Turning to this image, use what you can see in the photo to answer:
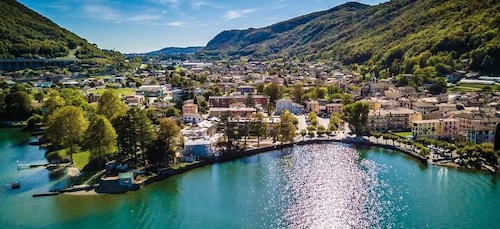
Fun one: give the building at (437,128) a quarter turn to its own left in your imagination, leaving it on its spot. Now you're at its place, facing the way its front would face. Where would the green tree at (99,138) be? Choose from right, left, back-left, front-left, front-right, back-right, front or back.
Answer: back-right

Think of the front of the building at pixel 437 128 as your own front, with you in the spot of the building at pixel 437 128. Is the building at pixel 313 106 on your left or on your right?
on your right

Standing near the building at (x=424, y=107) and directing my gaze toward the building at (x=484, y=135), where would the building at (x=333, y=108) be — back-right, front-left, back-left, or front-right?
back-right

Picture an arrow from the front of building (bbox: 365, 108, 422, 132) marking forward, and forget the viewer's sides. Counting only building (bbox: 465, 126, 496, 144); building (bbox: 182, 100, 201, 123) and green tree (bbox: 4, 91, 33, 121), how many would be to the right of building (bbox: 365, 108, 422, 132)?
2

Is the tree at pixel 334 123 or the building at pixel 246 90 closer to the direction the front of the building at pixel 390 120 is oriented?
the tree

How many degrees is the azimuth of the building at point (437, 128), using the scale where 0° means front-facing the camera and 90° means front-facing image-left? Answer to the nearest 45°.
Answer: approximately 0°

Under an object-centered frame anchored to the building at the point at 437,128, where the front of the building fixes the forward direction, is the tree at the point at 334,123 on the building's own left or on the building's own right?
on the building's own right

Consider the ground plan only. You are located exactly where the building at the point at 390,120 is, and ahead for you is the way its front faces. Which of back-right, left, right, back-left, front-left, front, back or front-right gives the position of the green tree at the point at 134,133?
front-right

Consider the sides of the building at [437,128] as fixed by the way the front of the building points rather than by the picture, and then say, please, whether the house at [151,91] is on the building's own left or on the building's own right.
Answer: on the building's own right

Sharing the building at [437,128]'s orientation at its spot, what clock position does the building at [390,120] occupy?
the building at [390,120] is roughly at 4 o'clock from the building at [437,128].

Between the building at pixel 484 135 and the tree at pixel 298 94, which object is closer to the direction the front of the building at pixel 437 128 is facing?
the building

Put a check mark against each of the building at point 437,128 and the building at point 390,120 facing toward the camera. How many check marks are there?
2

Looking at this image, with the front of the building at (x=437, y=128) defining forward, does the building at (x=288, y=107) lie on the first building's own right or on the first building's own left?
on the first building's own right
